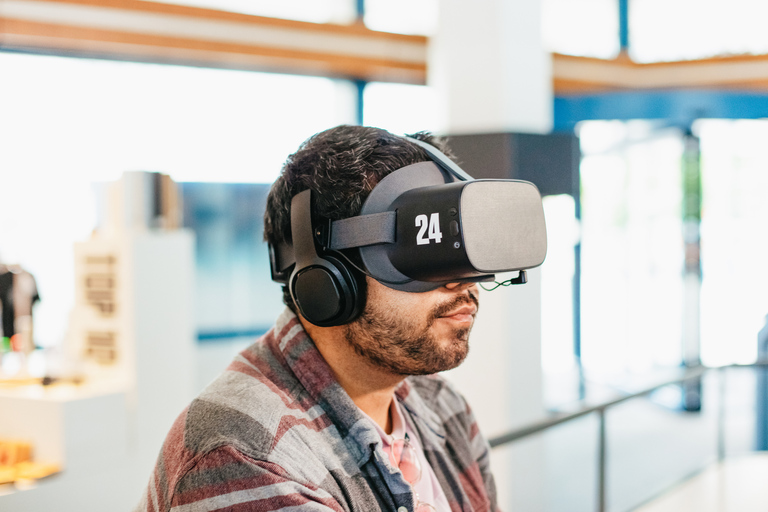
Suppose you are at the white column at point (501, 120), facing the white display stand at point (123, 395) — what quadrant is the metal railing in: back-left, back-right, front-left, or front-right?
back-left

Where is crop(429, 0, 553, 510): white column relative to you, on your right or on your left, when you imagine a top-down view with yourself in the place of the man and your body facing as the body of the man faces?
on your left

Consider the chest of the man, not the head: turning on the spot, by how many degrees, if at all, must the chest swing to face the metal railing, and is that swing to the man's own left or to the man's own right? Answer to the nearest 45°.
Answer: approximately 90° to the man's own left

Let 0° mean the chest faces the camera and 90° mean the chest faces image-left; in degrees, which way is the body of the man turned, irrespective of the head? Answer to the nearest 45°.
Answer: approximately 315°

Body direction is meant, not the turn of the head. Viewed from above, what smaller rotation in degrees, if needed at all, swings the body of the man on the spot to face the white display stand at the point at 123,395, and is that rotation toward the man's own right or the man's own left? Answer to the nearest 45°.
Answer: approximately 135° to the man's own left
